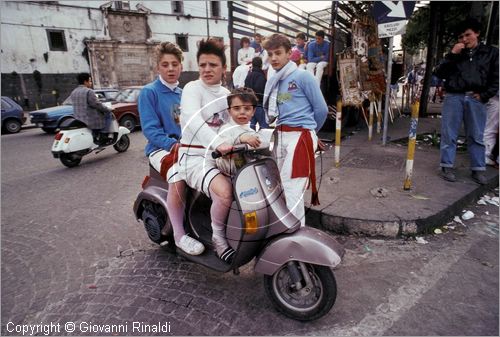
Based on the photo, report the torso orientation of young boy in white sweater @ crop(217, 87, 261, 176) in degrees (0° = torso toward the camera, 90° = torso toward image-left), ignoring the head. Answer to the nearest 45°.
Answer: approximately 0°

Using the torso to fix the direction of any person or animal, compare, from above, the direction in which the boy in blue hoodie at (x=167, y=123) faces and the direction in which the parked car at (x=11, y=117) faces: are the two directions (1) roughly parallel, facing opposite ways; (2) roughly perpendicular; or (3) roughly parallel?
roughly perpendicular

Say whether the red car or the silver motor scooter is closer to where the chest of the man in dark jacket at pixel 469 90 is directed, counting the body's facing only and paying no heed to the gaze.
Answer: the silver motor scooter

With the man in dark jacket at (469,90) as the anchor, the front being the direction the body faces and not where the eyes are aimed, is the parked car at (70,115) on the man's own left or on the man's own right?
on the man's own right

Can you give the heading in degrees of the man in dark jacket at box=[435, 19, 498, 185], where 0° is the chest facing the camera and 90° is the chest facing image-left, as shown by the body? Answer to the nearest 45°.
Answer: approximately 0°

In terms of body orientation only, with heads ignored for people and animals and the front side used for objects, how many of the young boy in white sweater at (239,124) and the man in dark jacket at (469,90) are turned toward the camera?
2

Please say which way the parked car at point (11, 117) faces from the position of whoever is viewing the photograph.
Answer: facing to the left of the viewer

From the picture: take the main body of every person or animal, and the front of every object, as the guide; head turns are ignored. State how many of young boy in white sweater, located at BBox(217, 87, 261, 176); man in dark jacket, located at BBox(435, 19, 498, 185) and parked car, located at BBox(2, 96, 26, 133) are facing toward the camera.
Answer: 2

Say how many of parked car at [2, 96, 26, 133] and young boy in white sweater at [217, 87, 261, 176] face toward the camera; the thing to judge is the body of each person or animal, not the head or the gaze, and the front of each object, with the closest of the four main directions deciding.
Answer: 1
